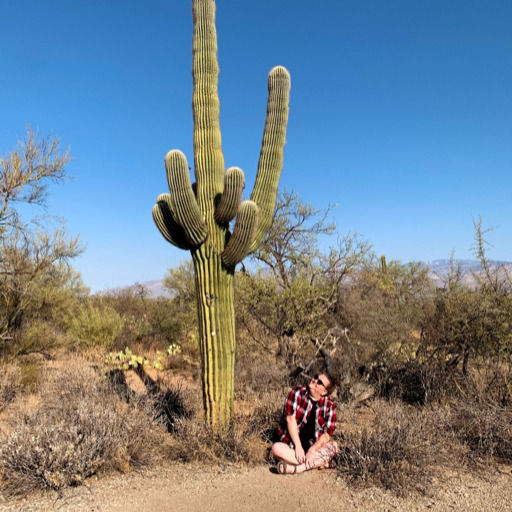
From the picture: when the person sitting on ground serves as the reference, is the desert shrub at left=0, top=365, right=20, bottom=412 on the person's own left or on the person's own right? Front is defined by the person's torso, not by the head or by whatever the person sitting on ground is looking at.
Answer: on the person's own right

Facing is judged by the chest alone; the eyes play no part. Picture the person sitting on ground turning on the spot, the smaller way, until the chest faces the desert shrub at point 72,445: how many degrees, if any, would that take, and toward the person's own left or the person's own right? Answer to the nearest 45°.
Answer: approximately 90° to the person's own right

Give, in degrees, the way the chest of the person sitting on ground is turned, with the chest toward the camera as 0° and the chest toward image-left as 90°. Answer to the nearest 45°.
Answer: approximately 0°

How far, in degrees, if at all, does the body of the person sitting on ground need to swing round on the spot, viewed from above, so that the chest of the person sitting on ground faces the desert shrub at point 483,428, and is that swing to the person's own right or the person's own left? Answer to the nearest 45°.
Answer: approximately 90° to the person's own left

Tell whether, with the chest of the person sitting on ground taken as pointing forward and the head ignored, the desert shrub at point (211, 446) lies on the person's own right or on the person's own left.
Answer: on the person's own right

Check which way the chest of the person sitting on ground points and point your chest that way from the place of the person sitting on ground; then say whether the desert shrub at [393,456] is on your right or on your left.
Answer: on your left

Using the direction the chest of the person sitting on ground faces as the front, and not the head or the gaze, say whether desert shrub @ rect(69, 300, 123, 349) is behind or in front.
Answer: behind

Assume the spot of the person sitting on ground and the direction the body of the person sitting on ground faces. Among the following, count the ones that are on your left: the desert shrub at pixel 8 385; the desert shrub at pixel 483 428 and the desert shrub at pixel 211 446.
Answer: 1
